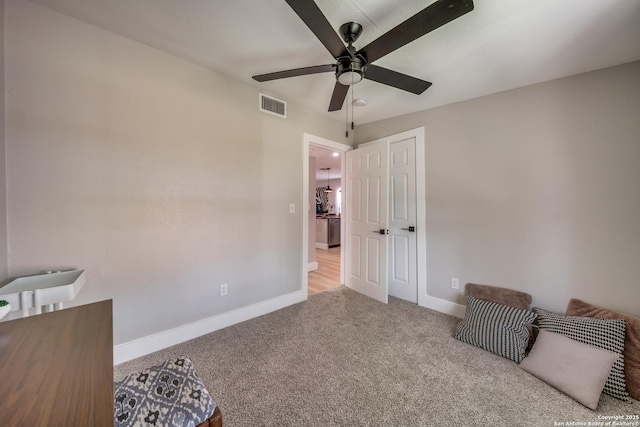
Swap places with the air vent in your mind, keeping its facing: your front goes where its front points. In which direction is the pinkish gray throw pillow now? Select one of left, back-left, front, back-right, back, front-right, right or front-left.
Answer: front

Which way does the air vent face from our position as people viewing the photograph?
facing the viewer and to the right of the viewer

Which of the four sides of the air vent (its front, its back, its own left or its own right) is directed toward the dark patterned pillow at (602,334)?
front

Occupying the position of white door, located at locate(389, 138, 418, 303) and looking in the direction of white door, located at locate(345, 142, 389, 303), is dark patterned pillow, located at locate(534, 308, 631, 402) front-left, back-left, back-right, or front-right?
back-left

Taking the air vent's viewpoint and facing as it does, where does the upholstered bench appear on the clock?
The upholstered bench is roughly at 2 o'clock from the air vent.
